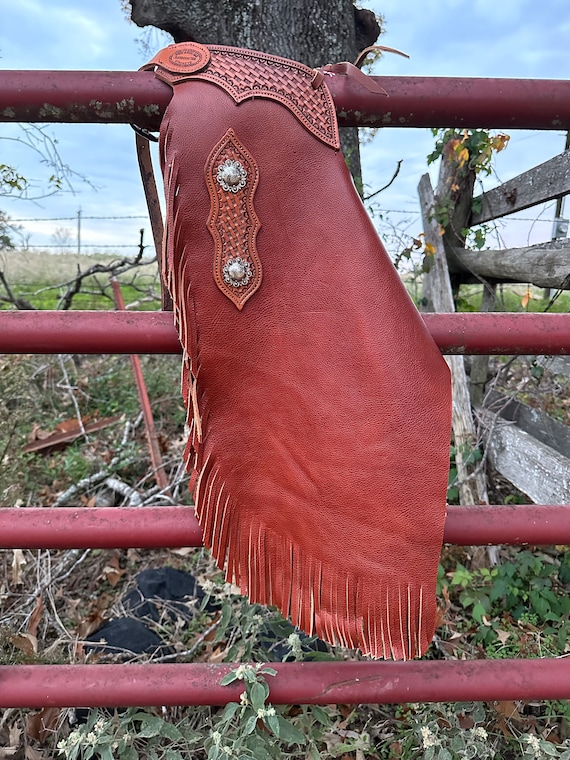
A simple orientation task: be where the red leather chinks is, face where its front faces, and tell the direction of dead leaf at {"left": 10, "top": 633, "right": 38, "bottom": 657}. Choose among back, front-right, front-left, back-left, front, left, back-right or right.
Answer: back-right

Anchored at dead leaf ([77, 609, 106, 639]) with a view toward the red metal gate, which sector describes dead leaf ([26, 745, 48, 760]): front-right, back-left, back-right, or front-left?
front-right

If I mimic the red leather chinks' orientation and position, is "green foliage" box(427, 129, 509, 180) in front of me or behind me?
behind

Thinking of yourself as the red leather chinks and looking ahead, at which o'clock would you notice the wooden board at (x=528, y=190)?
The wooden board is roughly at 7 o'clock from the red leather chinks.

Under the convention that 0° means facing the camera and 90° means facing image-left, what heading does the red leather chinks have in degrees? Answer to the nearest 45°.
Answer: approximately 0°

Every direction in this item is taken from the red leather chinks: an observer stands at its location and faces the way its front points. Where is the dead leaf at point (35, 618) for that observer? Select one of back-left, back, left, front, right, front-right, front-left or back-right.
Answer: back-right

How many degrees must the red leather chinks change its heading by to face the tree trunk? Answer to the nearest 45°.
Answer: approximately 180°

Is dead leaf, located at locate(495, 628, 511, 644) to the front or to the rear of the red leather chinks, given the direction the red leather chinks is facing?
to the rear
